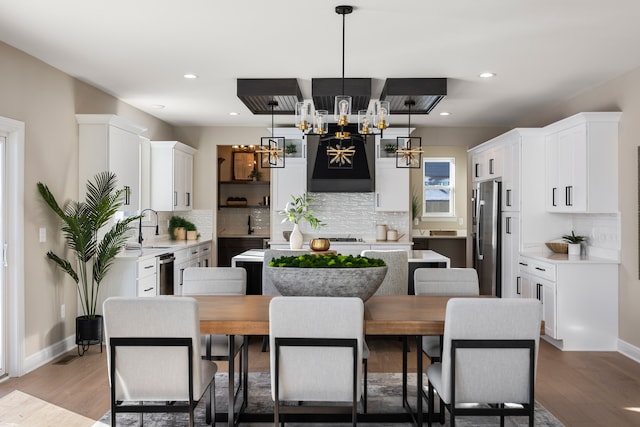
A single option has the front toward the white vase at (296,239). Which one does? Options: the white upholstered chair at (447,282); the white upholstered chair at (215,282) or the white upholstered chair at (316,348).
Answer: the white upholstered chair at (316,348)

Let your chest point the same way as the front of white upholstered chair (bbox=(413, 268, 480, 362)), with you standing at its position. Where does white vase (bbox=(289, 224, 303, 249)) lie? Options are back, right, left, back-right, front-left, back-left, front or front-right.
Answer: back-right

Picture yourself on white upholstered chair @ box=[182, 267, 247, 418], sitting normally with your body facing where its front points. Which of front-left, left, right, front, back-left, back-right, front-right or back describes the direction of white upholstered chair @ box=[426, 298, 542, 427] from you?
front-left

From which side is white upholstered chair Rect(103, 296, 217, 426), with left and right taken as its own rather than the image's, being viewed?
back

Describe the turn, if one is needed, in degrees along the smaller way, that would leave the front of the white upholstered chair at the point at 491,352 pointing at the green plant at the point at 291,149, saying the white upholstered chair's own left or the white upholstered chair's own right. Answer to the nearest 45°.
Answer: approximately 45° to the white upholstered chair's own left

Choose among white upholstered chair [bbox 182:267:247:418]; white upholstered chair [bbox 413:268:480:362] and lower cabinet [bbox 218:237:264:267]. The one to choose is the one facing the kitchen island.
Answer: the lower cabinet

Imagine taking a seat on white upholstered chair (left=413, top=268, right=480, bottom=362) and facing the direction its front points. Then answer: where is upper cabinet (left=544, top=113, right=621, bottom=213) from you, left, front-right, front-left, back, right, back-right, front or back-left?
back-left

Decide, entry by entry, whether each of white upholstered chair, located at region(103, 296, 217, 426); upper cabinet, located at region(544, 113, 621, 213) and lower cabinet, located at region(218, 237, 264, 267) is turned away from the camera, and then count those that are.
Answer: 1

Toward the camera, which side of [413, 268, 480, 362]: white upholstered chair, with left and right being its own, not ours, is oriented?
front

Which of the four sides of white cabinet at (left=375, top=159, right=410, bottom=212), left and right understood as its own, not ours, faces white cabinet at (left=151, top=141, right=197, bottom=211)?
right

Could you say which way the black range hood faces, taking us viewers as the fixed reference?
facing the viewer

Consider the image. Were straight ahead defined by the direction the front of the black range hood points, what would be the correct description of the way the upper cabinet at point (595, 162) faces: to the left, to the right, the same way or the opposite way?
to the right

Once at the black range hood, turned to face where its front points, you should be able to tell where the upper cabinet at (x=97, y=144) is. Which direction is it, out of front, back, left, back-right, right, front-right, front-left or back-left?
front-right

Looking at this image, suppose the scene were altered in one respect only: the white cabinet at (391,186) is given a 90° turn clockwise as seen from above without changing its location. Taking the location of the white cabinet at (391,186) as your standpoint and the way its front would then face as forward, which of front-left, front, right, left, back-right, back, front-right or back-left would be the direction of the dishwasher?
front-left

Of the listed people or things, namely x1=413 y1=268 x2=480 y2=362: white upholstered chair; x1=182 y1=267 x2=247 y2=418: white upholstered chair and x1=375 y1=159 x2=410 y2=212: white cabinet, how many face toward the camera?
3

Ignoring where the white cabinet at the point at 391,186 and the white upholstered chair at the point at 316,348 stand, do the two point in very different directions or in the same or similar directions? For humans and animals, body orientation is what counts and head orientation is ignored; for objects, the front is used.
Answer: very different directions

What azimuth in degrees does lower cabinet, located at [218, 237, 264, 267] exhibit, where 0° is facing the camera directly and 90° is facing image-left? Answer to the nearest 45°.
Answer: approximately 0°

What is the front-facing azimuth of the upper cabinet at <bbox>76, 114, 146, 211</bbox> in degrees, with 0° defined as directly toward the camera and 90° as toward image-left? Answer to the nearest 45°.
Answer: approximately 315°

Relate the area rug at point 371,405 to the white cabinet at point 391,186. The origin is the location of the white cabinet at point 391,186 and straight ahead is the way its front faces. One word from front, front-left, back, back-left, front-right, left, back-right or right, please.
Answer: front
